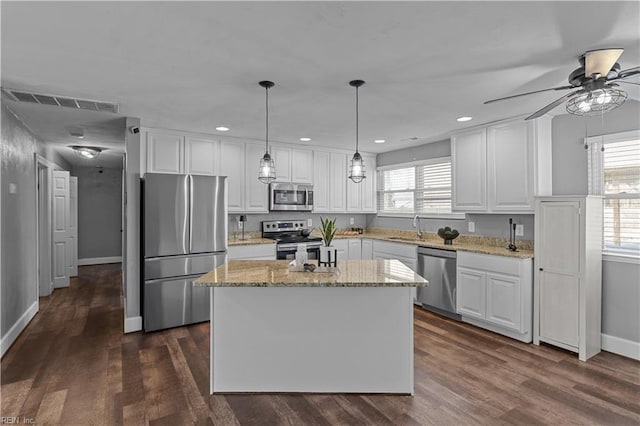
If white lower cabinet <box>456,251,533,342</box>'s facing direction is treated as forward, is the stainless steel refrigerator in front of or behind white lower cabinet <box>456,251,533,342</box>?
in front

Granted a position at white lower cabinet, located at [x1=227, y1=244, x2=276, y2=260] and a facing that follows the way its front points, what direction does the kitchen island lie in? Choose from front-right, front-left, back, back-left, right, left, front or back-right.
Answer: front

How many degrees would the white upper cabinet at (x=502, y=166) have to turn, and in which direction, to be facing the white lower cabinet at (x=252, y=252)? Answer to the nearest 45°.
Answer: approximately 45° to its right

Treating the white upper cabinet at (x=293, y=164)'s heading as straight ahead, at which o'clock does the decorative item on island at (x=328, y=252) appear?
The decorative item on island is roughly at 12 o'clock from the white upper cabinet.

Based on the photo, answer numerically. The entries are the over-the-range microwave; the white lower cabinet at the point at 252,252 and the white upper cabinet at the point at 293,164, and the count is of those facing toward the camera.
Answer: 3

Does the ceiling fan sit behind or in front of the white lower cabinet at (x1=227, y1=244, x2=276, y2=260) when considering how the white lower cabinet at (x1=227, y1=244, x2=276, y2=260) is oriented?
in front

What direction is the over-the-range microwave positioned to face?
toward the camera

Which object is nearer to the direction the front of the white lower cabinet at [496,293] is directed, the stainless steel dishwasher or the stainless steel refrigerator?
the stainless steel refrigerator

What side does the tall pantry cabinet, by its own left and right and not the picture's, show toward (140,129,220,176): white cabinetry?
front

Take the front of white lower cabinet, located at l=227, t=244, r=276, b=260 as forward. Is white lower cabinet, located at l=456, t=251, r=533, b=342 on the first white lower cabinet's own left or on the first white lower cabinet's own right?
on the first white lower cabinet's own left

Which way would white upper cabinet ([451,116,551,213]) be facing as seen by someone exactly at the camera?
facing the viewer and to the left of the viewer
